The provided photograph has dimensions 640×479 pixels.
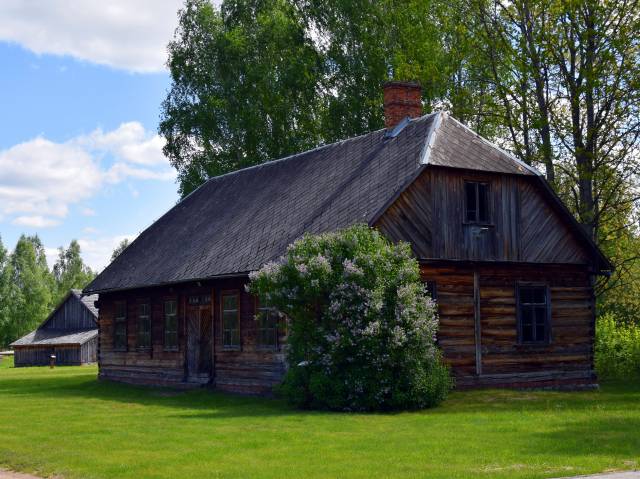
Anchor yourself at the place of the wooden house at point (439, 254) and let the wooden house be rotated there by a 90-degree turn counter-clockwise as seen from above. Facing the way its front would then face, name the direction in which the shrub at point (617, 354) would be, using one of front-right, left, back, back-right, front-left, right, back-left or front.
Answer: left

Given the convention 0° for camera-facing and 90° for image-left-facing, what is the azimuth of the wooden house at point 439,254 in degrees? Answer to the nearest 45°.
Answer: approximately 45°
